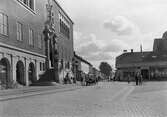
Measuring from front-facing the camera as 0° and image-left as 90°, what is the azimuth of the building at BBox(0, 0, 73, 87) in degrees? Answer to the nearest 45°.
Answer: approximately 315°
